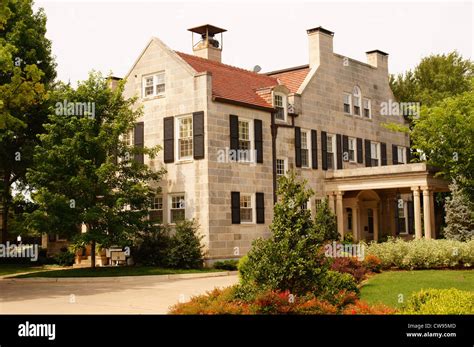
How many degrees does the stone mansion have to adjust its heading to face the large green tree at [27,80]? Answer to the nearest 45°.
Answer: approximately 135° to its right

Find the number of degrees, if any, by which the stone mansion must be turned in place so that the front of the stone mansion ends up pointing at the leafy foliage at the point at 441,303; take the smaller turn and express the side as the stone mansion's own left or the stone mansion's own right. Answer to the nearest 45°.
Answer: approximately 45° to the stone mansion's own right

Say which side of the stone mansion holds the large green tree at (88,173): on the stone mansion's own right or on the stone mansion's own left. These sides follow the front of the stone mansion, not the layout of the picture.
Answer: on the stone mansion's own right

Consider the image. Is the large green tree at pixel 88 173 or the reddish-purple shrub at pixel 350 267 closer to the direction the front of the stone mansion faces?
the reddish-purple shrub

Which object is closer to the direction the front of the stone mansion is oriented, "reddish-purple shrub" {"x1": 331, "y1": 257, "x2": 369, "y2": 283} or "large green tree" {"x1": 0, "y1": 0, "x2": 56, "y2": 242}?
the reddish-purple shrub

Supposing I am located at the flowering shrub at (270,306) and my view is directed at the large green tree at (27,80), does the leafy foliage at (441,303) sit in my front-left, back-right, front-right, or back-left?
back-right

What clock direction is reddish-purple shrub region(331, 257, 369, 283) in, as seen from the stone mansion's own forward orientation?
The reddish-purple shrub is roughly at 1 o'clock from the stone mansion.

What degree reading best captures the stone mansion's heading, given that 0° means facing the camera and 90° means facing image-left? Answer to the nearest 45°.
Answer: approximately 315°

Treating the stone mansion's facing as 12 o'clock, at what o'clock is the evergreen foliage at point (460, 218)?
The evergreen foliage is roughly at 11 o'clock from the stone mansion.

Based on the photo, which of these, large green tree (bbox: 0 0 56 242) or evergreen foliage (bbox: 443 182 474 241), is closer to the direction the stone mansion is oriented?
the evergreen foliage

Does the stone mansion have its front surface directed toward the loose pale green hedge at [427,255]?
yes

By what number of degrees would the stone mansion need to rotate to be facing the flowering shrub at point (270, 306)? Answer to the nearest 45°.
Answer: approximately 45° to its right

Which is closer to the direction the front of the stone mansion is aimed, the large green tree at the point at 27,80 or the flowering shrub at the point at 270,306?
the flowering shrub
